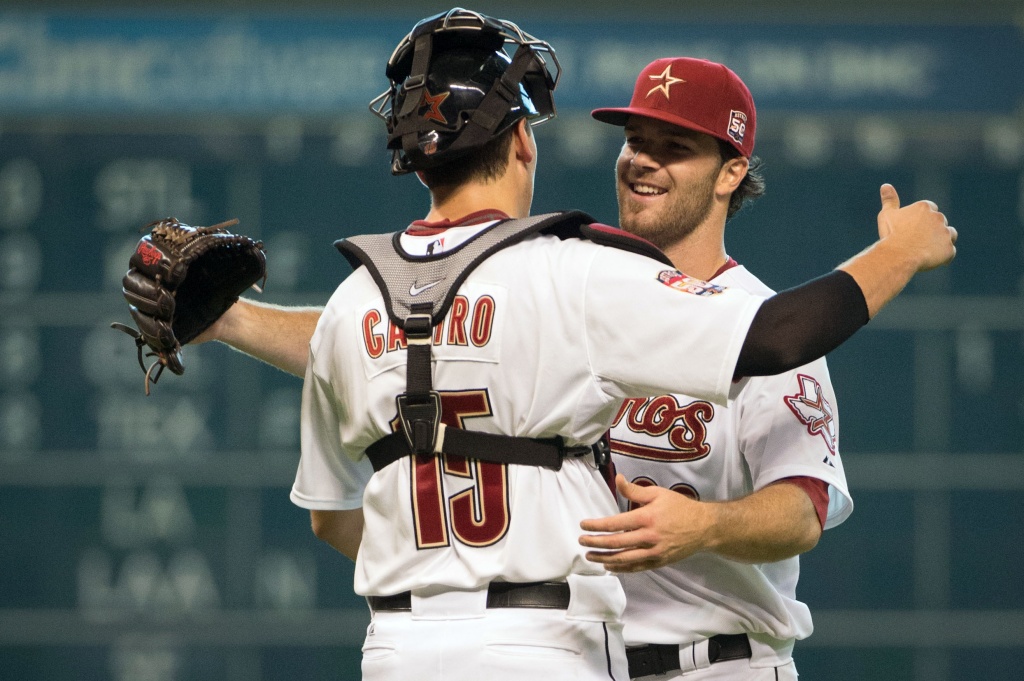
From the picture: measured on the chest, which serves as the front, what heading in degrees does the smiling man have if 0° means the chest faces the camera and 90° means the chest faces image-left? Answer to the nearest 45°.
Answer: approximately 45°

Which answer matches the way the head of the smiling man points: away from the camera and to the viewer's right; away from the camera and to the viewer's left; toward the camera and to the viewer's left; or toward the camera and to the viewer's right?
toward the camera and to the viewer's left
